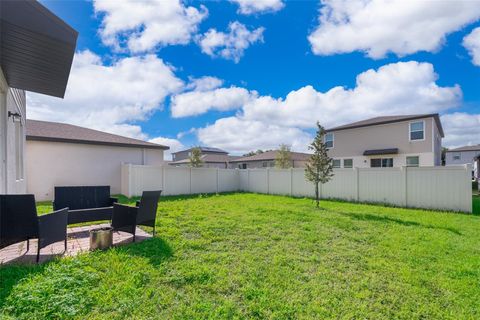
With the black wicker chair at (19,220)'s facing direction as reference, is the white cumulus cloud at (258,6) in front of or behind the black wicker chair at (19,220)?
in front

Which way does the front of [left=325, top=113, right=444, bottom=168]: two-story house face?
away from the camera

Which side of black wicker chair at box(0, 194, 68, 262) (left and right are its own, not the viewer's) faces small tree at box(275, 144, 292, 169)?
front

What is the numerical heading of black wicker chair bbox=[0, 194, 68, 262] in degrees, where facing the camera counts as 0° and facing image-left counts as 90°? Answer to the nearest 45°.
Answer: approximately 225°

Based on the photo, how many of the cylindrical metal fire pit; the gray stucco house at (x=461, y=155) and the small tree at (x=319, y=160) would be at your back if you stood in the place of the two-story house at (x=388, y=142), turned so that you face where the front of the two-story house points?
2

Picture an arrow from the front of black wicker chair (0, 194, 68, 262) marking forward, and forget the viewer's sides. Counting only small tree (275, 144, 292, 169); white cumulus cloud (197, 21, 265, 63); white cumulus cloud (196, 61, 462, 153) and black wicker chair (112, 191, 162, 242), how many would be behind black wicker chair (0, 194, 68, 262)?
0

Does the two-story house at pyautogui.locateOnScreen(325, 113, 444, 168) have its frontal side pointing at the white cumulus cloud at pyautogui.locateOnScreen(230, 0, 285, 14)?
no

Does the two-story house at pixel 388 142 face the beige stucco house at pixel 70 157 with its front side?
no
